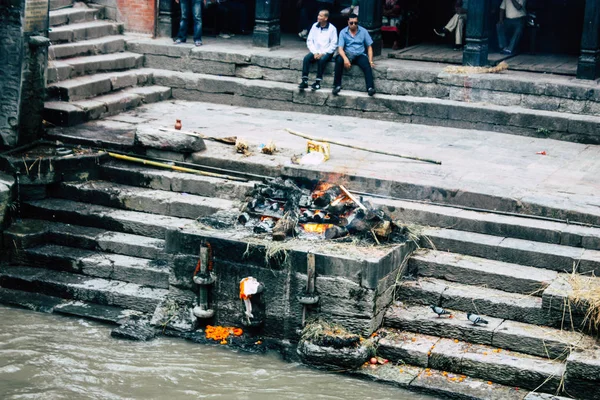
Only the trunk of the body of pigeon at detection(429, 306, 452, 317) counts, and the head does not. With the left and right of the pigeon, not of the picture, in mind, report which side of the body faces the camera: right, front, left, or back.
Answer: left

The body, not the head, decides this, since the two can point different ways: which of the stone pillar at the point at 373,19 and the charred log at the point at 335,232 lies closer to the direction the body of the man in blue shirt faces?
the charred log

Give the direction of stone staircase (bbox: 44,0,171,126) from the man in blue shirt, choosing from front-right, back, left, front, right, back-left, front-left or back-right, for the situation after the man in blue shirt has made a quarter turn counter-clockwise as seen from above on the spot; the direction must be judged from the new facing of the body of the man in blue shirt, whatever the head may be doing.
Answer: back

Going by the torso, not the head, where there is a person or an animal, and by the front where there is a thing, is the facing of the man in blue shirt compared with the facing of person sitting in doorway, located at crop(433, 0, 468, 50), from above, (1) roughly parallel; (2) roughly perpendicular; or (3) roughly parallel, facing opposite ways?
roughly perpendicular

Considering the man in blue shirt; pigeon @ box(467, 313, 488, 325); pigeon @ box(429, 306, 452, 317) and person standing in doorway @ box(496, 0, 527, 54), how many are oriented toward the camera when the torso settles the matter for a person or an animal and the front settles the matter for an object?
2

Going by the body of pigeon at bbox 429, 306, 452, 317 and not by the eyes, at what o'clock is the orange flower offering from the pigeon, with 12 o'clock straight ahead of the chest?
The orange flower offering is roughly at 12 o'clock from the pigeon.

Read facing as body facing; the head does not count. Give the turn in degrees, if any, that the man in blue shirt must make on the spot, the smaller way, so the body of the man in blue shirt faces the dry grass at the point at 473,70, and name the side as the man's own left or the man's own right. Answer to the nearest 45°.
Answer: approximately 90° to the man's own left

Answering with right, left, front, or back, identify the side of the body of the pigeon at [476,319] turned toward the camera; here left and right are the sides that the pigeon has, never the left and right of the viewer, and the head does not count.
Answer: left

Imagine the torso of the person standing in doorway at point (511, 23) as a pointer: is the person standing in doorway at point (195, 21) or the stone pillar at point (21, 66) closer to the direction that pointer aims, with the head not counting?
the stone pillar

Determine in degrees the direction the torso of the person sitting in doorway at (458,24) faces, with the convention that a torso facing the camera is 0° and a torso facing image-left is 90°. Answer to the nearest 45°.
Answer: approximately 90°

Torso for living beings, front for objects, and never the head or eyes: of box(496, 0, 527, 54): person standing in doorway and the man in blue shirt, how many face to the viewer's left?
0

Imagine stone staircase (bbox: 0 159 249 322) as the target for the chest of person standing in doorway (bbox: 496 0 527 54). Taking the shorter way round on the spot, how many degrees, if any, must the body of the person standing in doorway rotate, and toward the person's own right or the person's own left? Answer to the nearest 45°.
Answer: approximately 45° to the person's own right
